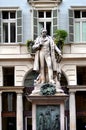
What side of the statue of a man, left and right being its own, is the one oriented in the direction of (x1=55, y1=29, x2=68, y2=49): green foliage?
back

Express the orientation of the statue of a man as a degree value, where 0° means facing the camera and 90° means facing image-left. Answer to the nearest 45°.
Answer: approximately 0°
